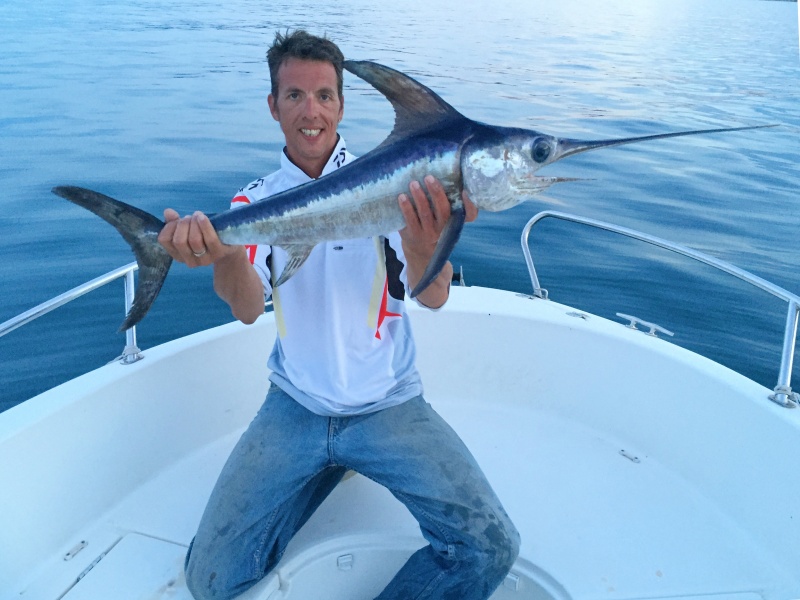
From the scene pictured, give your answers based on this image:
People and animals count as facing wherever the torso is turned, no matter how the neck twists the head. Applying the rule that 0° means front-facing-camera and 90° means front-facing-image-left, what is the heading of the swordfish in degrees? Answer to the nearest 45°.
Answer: approximately 270°

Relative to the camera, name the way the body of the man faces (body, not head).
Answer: toward the camera

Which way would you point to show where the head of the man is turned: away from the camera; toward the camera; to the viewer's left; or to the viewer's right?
toward the camera
